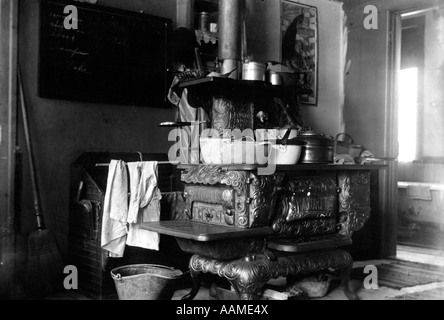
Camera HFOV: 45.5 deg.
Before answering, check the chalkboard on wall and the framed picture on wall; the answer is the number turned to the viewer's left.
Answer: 0

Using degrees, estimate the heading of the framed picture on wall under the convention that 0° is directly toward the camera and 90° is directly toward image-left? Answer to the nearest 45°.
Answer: approximately 315°

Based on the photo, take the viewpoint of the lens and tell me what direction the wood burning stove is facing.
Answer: facing the viewer and to the right of the viewer

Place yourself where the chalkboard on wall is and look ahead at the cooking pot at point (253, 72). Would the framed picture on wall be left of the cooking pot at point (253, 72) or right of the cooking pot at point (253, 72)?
left

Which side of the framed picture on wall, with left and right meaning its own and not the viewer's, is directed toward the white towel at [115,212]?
right

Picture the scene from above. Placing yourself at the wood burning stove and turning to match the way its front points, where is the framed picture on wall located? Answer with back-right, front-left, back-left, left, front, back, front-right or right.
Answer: back-left

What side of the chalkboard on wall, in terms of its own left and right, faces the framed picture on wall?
left

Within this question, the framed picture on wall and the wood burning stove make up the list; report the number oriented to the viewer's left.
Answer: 0
